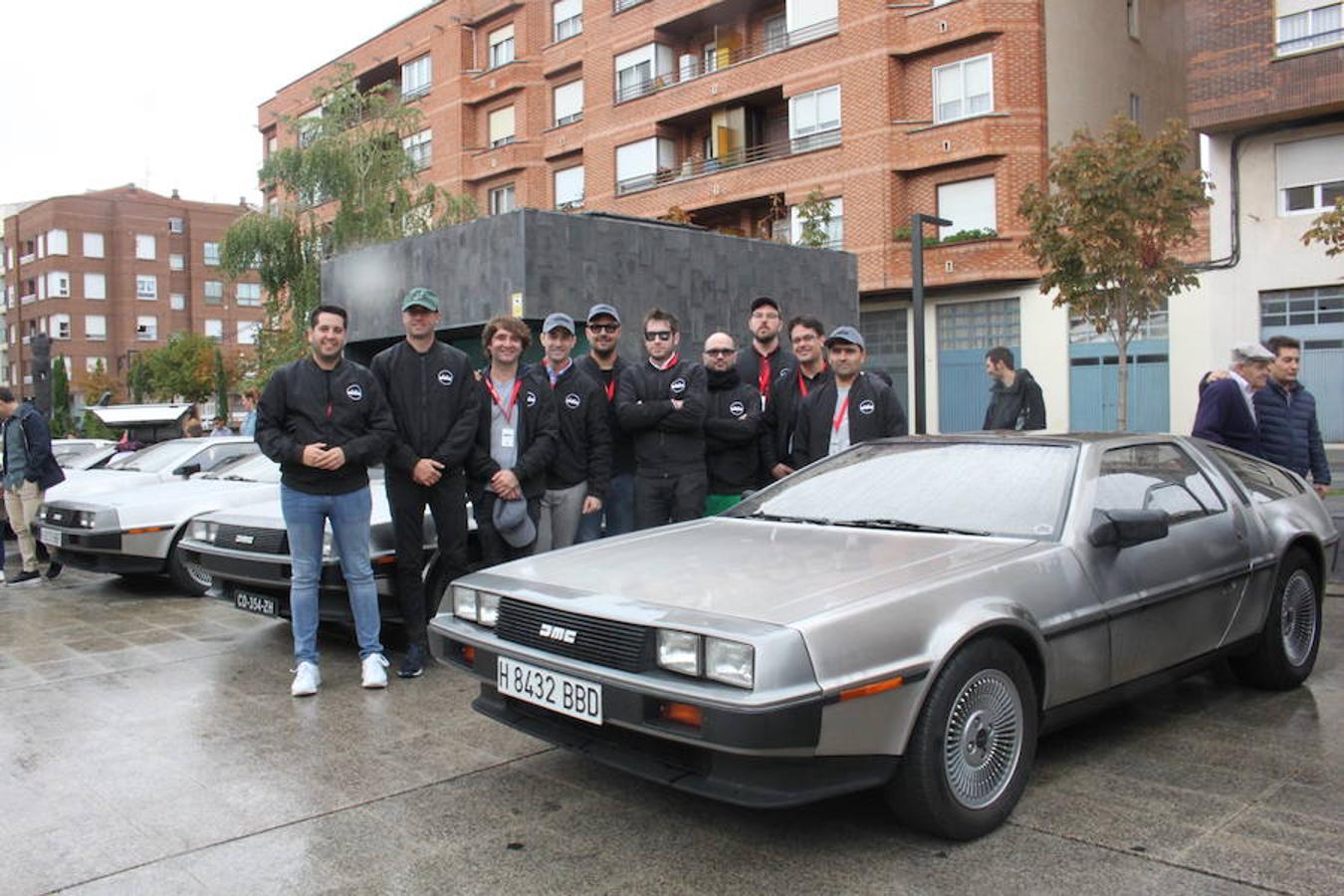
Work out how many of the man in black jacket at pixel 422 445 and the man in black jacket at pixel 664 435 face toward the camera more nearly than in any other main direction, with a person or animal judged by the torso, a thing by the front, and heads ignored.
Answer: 2

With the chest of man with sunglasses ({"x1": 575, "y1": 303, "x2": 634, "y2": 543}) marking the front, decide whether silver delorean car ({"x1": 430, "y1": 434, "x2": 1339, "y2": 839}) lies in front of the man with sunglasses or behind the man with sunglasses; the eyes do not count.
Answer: in front
